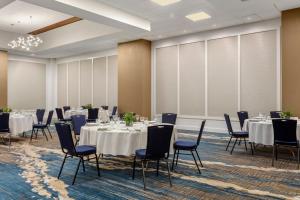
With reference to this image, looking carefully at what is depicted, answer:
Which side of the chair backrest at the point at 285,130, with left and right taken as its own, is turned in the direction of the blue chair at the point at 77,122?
left

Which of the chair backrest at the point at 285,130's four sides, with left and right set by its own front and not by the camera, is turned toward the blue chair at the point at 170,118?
left

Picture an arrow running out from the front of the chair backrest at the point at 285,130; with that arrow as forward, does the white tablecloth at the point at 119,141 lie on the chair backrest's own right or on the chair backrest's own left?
on the chair backrest's own left

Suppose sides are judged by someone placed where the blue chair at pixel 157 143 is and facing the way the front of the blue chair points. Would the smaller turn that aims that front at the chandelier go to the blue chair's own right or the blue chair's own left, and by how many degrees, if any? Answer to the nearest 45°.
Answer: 0° — it already faces it

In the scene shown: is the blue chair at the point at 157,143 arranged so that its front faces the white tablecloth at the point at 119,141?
yes

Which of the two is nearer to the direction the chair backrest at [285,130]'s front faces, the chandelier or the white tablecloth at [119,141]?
the chandelier

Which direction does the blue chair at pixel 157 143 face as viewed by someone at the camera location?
facing away from the viewer and to the left of the viewer

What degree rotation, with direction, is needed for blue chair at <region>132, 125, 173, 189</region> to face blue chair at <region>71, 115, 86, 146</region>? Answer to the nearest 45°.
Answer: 0° — it already faces it

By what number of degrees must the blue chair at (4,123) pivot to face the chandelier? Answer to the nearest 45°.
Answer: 0° — it already faces it

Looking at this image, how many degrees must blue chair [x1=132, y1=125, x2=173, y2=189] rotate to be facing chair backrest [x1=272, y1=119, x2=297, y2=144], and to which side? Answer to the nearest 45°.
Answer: approximately 90° to its right

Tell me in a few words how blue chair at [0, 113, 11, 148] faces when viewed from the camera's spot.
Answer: facing away from the viewer

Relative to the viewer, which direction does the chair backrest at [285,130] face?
away from the camera

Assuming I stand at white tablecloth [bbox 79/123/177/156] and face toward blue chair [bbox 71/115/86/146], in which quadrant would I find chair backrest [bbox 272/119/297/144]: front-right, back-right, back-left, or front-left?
back-right
